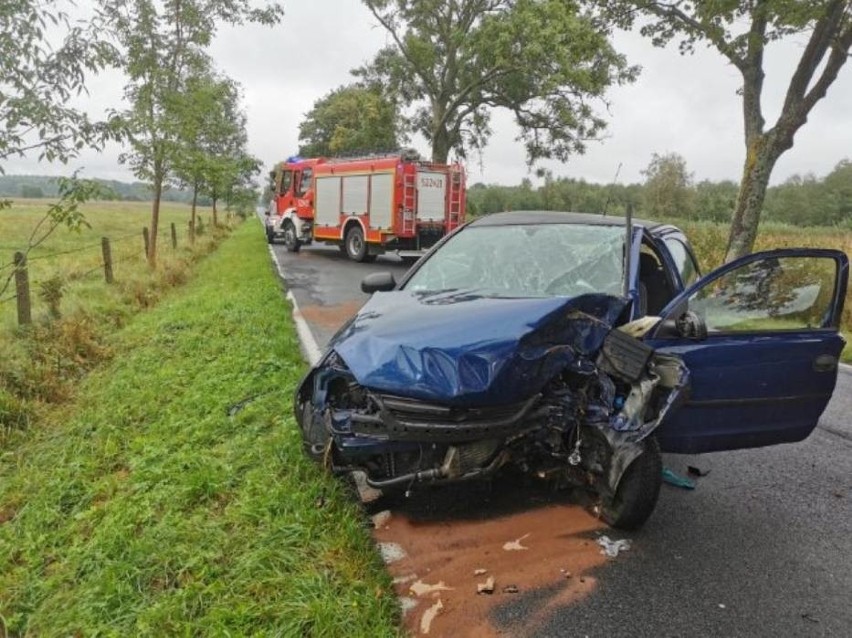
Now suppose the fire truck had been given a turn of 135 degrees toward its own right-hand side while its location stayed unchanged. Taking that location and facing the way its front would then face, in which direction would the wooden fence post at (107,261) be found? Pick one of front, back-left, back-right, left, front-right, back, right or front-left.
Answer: back-right

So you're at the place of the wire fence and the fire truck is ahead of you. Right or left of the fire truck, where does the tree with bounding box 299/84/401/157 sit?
left

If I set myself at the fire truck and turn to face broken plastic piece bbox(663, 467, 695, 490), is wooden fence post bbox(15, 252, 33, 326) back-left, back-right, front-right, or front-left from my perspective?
front-right

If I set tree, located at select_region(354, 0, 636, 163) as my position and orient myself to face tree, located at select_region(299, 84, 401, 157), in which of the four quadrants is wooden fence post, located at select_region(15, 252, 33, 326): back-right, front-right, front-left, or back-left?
back-left

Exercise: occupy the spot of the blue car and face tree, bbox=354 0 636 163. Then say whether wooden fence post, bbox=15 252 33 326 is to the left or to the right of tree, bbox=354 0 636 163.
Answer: left

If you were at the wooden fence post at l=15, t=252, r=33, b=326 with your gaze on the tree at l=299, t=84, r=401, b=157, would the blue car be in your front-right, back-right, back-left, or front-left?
back-right

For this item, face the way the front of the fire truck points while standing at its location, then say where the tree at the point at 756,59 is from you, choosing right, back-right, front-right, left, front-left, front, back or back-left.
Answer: back
